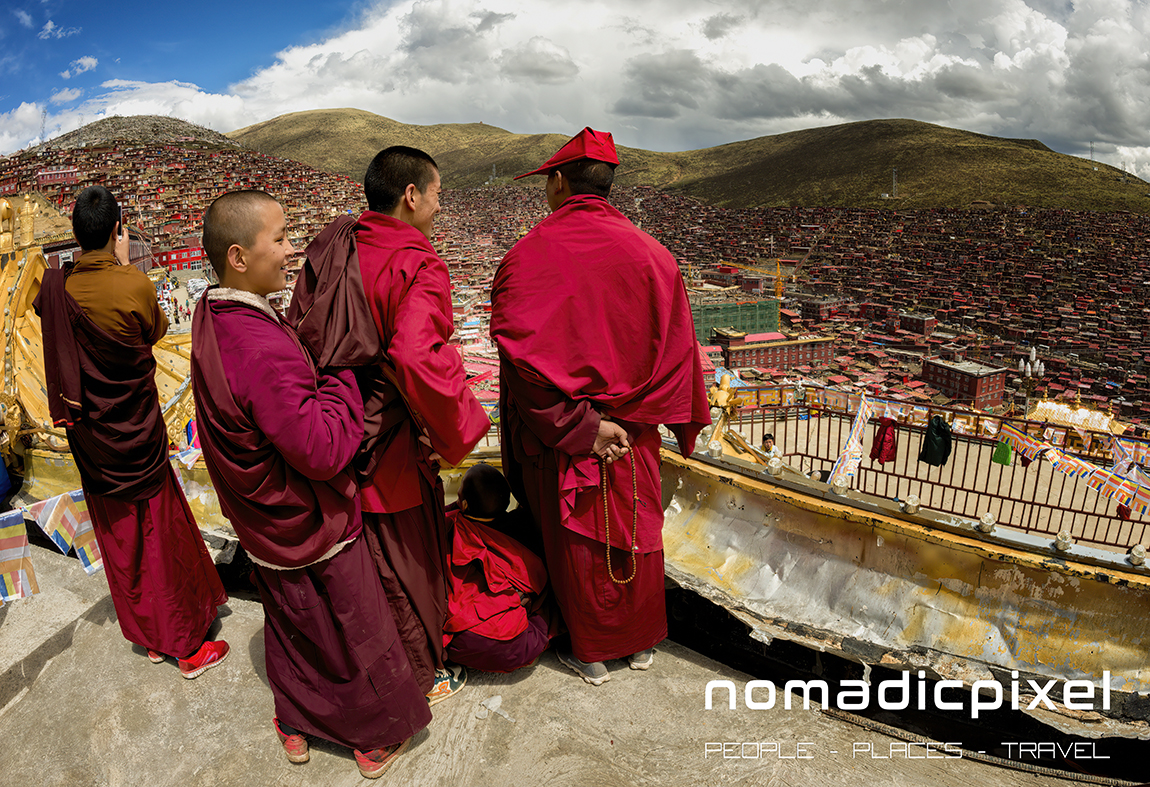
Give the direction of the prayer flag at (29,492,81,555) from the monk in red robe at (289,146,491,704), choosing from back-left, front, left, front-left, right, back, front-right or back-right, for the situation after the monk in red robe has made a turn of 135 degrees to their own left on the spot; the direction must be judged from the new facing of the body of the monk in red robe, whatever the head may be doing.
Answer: front-right

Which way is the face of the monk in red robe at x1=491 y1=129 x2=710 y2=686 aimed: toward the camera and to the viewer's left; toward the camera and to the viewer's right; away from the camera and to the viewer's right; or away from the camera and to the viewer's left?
away from the camera and to the viewer's left

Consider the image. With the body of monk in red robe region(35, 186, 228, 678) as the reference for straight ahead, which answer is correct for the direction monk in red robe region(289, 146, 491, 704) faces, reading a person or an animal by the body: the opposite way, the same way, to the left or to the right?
the same way

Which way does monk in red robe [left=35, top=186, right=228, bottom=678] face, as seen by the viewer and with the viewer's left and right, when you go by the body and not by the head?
facing away from the viewer and to the right of the viewer

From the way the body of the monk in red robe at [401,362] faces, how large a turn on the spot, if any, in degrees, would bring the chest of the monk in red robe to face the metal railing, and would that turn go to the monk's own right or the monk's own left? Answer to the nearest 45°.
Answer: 0° — they already face it

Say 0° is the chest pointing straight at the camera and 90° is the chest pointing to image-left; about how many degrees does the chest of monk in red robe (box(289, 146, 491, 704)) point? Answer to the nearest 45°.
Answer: approximately 225°

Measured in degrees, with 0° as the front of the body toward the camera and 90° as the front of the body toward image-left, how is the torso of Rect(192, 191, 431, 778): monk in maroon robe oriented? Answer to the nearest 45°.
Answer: approximately 270°

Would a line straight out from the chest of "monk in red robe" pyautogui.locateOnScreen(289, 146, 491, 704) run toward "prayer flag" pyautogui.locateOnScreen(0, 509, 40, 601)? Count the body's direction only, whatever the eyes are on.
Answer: no

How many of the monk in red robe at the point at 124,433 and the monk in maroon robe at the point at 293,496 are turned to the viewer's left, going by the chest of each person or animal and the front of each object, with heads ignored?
0

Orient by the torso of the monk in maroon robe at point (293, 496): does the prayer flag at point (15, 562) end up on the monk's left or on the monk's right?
on the monk's left

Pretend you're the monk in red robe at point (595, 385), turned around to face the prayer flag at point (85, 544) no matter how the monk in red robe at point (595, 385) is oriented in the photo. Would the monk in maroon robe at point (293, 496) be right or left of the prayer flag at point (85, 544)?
left

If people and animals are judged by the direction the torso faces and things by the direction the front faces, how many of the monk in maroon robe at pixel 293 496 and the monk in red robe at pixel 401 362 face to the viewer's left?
0

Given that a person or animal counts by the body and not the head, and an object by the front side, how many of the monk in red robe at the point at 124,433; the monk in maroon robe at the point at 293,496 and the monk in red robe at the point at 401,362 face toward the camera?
0

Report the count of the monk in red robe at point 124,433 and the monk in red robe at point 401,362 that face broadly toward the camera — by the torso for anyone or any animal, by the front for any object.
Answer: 0
